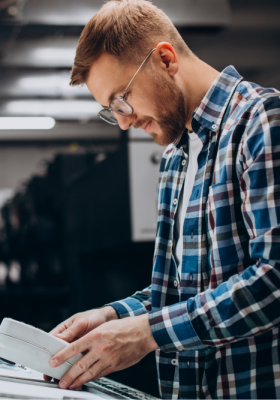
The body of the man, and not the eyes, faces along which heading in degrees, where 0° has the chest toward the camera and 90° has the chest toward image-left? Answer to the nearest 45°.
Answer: approximately 45°

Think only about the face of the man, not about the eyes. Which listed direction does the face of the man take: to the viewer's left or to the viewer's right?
to the viewer's left

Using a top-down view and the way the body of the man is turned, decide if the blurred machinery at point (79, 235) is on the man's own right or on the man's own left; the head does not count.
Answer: on the man's own right
